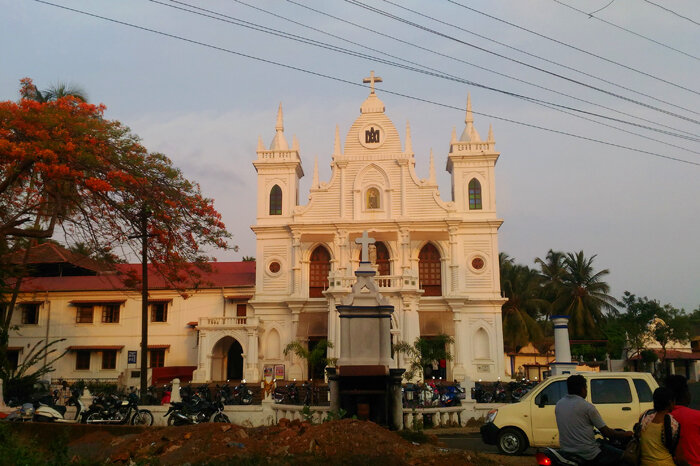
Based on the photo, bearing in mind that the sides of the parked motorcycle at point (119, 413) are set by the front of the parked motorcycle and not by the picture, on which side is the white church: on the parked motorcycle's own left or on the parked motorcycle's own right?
on the parked motorcycle's own left

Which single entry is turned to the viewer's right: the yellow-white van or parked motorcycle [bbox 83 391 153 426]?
the parked motorcycle

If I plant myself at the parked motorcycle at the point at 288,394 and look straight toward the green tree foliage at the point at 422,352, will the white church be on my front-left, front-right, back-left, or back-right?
front-left

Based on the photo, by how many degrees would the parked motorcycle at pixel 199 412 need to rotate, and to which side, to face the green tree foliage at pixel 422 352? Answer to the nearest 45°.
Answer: approximately 45° to its left

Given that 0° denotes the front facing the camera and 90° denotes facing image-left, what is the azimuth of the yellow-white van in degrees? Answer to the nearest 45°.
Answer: approximately 90°

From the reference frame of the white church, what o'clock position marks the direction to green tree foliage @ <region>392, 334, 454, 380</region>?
The green tree foliage is roughly at 11 o'clock from the white church.

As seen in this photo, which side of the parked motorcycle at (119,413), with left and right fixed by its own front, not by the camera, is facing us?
right

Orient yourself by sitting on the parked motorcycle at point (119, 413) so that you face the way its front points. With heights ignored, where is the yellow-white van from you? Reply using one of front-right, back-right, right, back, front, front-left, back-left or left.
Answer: front-right

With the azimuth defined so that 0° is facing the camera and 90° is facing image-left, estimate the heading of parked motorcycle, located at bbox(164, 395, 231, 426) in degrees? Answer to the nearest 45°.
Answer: approximately 270°

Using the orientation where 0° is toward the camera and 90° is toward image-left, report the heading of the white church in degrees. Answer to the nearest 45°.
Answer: approximately 0°

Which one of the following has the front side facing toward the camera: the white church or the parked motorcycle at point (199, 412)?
the white church
